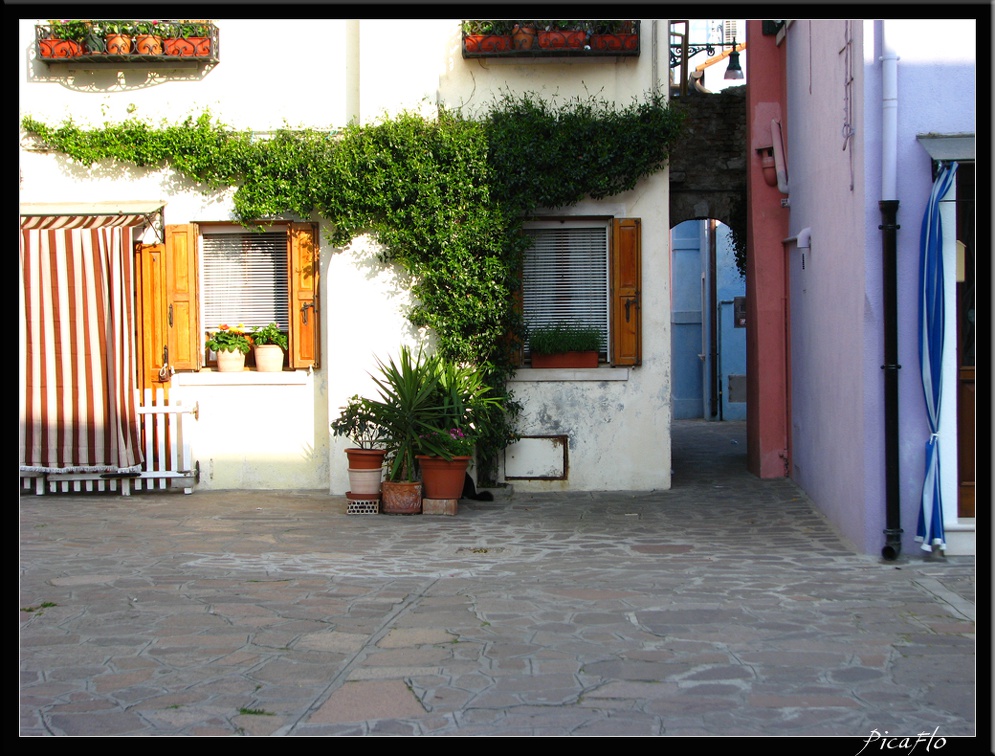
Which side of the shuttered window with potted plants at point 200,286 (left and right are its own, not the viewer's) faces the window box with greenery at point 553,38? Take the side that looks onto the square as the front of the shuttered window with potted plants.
left

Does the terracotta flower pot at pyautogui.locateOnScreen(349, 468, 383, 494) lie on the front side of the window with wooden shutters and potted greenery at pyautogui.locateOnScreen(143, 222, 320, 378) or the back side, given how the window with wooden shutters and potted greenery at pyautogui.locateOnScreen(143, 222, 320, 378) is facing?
on the front side

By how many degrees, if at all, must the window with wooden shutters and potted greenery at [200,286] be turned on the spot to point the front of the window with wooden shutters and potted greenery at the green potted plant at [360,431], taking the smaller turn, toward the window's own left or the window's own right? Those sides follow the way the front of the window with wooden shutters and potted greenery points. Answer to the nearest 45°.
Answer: approximately 45° to the window's own left

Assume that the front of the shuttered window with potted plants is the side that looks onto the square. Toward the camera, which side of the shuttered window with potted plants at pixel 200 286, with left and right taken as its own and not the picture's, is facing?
front

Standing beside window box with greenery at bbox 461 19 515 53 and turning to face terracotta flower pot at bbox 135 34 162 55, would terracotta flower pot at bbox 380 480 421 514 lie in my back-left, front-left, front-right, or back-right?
front-left

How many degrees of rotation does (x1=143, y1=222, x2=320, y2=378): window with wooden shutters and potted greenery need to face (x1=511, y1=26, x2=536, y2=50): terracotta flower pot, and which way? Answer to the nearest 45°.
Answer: approximately 90° to its left

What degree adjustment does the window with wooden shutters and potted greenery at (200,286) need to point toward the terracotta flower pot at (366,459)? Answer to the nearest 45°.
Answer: approximately 45° to its left

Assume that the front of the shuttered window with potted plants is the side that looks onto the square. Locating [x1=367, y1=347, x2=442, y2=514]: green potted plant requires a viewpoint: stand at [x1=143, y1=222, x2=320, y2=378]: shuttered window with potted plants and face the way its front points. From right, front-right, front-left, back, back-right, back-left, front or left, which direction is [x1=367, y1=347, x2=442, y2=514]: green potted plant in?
front-left
